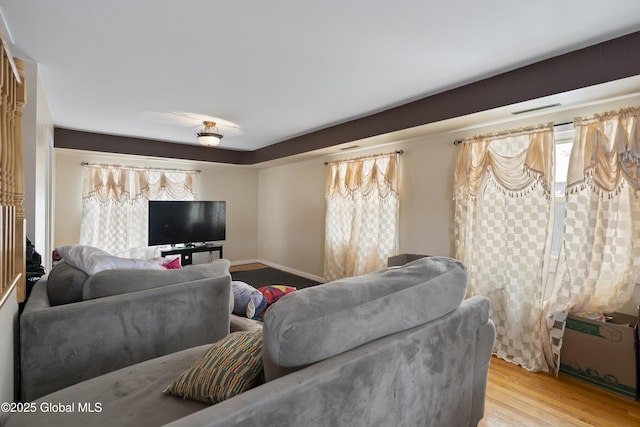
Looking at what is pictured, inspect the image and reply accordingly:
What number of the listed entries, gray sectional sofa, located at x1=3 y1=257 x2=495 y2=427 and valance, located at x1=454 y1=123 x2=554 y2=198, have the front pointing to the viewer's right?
0

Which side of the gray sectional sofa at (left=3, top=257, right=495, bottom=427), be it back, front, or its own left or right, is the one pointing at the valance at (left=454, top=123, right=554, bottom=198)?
right

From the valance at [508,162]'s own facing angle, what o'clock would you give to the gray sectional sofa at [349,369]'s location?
The gray sectional sofa is roughly at 11 o'clock from the valance.

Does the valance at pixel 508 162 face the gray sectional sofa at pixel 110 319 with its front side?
yes

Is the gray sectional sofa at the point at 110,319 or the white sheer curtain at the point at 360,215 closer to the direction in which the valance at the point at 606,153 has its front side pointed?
the gray sectional sofa

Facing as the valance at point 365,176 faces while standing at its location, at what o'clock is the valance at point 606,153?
the valance at point 606,153 is roughly at 9 o'clock from the valance at point 365,176.

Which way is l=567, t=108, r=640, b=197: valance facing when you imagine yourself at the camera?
facing the viewer and to the left of the viewer

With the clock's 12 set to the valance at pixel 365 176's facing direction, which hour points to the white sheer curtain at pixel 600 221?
The white sheer curtain is roughly at 9 o'clock from the valance.

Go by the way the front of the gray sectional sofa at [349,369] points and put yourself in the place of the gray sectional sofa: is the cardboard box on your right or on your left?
on your right

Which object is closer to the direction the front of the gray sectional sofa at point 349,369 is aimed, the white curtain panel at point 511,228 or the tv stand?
the tv stand

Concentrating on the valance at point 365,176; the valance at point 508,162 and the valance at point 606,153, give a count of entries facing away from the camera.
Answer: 0

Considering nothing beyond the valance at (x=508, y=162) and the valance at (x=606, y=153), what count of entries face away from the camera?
0

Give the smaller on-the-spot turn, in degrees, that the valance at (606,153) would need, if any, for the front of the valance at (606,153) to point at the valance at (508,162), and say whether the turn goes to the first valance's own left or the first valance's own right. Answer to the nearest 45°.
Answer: approximately 45° to the first valance's own right

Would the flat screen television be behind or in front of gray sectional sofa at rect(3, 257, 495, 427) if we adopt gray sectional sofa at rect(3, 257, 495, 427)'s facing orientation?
in front

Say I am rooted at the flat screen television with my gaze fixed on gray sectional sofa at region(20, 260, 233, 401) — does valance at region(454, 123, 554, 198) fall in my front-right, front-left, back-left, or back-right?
front-left

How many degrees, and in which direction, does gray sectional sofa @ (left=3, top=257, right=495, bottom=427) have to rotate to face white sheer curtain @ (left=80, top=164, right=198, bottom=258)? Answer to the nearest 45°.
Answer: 0° — it already faces it

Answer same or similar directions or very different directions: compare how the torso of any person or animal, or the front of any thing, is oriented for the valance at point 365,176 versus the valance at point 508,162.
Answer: same or similar directions

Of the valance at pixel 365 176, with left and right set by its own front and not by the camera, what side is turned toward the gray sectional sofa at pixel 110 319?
front

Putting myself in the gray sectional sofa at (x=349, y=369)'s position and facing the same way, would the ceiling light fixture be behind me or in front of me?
in front
